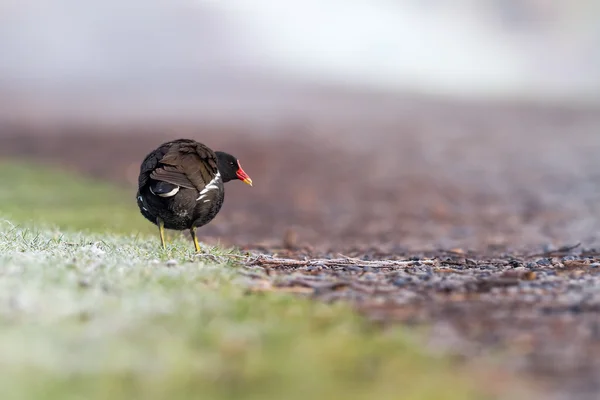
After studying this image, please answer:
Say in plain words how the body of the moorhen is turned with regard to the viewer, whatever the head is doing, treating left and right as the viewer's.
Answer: facing away from the viewer and to the right of the viewer

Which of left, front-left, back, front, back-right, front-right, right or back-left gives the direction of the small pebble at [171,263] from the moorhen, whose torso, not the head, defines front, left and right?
back-right
